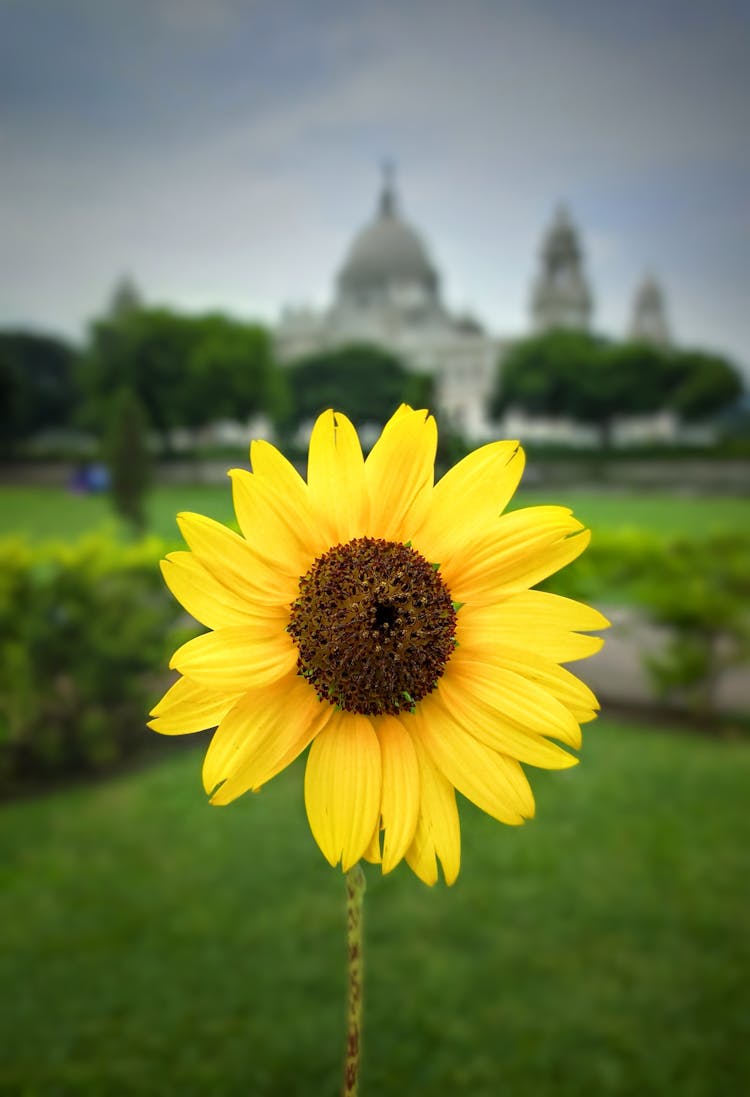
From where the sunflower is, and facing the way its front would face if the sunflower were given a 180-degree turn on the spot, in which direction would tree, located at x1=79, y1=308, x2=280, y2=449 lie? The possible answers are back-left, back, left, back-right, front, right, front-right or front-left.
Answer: front

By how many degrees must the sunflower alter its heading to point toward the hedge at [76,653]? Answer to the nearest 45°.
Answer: approximately 180°

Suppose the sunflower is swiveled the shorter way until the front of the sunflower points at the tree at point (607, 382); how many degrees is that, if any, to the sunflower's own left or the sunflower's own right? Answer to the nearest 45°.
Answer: approximately 180°

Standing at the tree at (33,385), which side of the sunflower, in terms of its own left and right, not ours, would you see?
back

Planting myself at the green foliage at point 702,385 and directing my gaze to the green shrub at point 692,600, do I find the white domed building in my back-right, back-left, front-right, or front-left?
back-right

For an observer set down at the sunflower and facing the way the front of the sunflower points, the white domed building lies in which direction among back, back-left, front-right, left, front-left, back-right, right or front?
back

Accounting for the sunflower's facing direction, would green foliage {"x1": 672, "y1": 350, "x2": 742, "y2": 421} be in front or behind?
behind

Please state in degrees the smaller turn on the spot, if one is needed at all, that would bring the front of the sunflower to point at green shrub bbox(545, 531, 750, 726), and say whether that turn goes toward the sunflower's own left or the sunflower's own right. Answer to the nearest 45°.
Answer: approximately 180°

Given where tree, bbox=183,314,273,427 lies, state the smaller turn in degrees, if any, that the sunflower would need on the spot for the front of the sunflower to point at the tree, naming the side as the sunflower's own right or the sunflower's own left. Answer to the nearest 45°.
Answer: approximately 180°

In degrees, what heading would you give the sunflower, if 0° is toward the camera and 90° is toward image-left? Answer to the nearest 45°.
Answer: approximately 0°

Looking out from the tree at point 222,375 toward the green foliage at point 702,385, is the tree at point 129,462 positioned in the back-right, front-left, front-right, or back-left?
back-right
